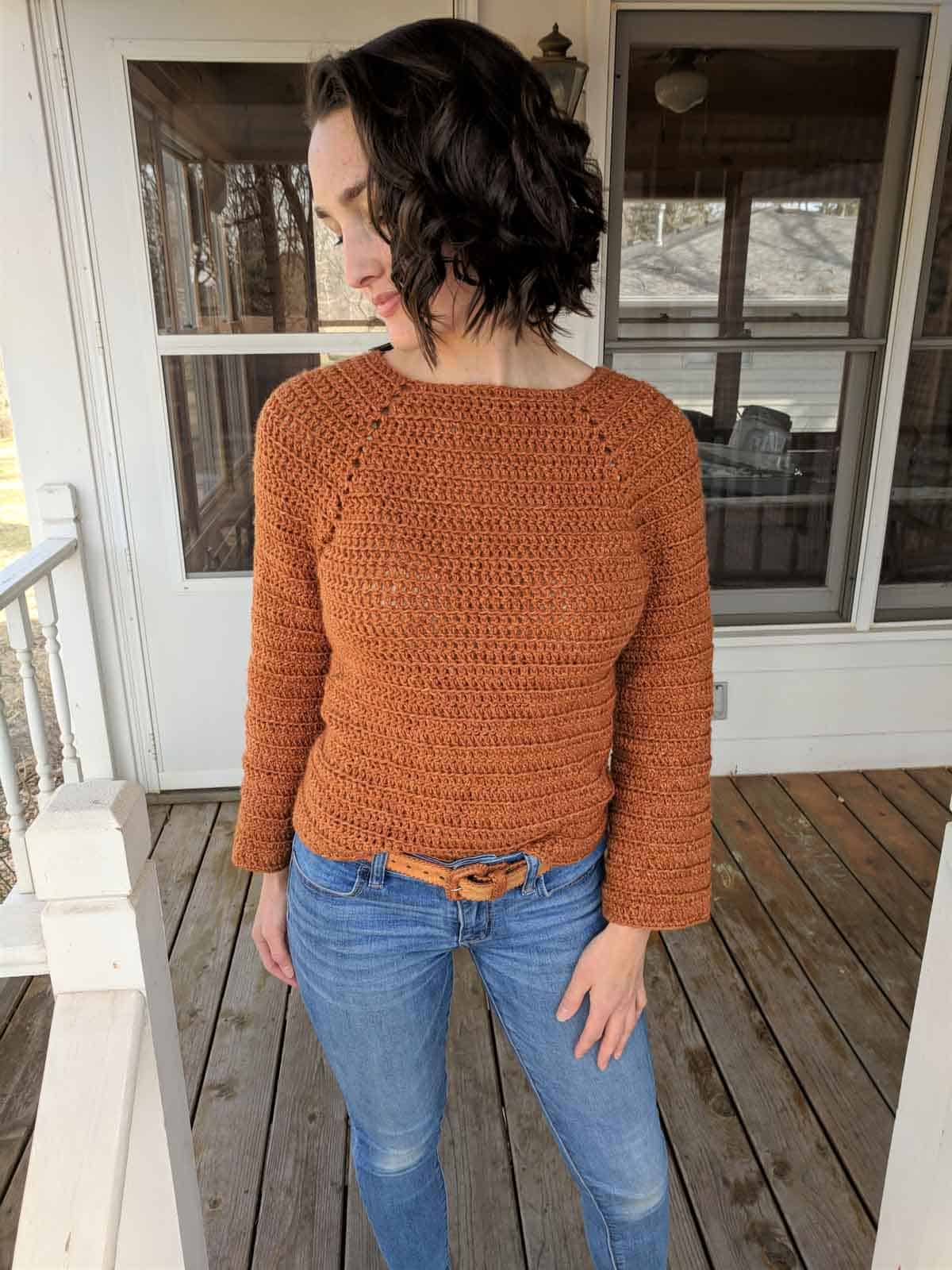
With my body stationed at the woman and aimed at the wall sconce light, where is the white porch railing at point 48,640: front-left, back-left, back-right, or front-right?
front-left

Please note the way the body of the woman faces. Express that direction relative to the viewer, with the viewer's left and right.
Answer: facing the viewer

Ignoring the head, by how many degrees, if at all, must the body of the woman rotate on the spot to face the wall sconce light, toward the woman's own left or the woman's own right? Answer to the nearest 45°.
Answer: approximately 180°

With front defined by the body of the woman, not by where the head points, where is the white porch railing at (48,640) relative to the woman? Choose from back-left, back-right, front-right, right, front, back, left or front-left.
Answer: back-right

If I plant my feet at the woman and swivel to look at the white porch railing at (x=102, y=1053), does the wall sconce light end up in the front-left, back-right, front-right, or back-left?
back-right

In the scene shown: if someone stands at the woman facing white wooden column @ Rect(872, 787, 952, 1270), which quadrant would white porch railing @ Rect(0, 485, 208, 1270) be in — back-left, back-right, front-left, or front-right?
back-right

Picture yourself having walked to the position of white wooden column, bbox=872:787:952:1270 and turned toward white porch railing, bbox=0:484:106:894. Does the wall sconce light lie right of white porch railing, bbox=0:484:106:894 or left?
right

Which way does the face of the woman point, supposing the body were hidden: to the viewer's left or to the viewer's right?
to the viewer's left
